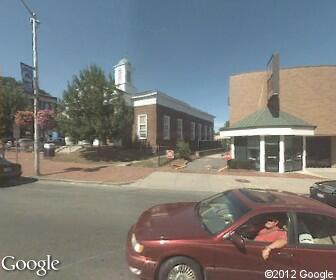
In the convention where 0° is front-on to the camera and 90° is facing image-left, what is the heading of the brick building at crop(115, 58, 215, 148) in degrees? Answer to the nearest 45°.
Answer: approximately 45°

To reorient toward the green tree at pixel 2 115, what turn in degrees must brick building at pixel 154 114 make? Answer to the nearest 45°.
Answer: approximately 45° to its right

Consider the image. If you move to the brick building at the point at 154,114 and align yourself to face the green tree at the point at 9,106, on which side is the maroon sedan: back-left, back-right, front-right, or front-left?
front-left

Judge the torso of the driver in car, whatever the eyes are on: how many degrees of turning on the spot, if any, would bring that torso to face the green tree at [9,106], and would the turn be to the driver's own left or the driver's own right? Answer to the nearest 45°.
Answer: approximately 90° to the driver's own right

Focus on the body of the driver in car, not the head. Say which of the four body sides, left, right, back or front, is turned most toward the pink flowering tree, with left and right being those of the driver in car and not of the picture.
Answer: right

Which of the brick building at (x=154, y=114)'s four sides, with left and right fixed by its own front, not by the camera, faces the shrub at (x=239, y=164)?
left

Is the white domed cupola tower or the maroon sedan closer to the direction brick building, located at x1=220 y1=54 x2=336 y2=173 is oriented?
the maroon sedan

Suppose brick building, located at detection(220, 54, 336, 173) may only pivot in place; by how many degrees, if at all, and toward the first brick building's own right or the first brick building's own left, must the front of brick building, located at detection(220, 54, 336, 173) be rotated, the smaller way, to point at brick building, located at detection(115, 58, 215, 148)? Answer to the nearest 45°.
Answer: approximately 90° to the first brick building's own right

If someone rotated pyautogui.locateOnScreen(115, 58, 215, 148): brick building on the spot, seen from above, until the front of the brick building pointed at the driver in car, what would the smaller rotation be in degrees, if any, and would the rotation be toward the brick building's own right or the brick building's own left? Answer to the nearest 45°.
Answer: approximately 45° to the brick building's own left
